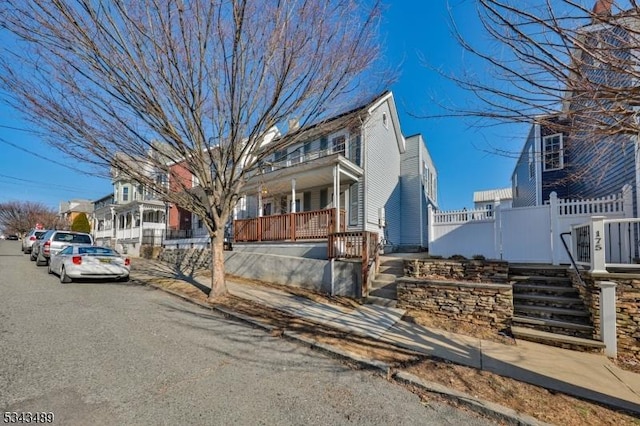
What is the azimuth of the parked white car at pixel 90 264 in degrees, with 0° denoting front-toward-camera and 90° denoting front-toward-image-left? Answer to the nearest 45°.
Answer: approximately 135°

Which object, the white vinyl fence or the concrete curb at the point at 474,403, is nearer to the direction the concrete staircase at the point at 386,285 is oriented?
the concrete curb

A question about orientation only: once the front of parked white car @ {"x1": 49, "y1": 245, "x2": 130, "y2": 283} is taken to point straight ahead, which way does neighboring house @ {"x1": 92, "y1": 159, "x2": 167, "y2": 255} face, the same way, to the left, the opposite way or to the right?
to the left

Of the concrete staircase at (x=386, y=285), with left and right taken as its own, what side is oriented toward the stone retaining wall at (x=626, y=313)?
left

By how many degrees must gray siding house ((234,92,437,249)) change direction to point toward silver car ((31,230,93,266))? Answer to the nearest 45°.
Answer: approximately 45° to its right

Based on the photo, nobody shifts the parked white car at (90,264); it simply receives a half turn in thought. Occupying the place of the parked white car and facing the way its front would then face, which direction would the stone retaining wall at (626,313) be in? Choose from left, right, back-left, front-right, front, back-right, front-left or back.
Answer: front

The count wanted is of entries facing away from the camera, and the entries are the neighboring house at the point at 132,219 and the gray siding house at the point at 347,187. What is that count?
0

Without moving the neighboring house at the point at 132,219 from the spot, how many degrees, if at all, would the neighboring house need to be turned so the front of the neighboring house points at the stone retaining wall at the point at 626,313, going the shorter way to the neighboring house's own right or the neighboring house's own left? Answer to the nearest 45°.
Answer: approximately 45° to the neighboring house's own left

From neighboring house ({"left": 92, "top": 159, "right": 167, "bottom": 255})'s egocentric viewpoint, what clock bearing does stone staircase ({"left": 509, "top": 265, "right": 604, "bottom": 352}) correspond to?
The stone staircase is roughly at 10 o'clock from the neighboring house.

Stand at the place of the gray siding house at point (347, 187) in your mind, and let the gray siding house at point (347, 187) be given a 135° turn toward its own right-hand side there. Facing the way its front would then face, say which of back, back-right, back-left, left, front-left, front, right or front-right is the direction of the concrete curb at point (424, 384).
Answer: back

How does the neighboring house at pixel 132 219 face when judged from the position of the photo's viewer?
facing the viewer and to the left of the viewer

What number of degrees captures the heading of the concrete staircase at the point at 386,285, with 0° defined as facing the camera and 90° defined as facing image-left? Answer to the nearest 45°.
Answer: approximately 45°

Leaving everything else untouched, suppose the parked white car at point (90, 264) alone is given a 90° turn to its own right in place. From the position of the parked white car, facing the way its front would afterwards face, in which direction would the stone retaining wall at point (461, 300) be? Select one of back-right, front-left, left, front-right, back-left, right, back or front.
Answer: right

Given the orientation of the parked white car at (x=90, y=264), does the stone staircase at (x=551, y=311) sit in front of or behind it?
behind

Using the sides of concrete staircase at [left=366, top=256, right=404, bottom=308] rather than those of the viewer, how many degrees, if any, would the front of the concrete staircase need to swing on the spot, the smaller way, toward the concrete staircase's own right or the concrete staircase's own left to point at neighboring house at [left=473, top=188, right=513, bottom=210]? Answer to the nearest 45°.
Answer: approximately 135° to the concrete staircase's own right
